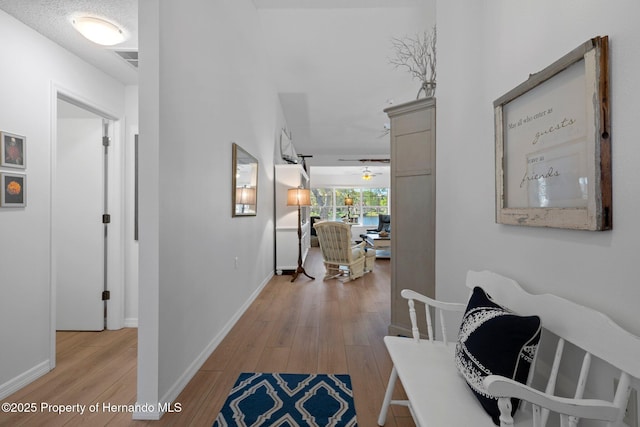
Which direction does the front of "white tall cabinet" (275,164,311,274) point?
to the viewer's right

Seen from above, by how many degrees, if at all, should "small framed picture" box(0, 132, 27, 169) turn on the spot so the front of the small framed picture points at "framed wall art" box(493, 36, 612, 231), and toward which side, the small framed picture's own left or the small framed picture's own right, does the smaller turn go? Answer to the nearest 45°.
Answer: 0° — it already faces it

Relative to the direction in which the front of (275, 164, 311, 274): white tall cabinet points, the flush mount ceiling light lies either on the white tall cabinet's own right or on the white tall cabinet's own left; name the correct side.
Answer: on the white tall cabinet's own right

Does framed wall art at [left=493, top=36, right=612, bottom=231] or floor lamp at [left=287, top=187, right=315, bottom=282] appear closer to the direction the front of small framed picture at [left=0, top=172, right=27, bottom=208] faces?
the framed wall art

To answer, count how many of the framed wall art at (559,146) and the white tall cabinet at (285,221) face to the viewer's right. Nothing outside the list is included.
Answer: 1

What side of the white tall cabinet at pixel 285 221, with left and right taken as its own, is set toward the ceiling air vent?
right

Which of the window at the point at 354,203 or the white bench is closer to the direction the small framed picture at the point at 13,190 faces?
the white bench

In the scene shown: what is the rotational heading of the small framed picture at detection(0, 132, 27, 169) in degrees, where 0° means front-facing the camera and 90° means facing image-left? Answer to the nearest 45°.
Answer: approximately 315°

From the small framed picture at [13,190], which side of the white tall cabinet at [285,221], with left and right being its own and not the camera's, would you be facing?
right
